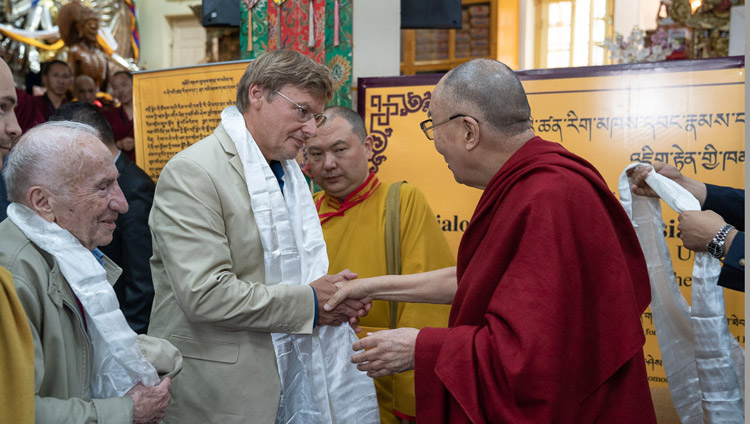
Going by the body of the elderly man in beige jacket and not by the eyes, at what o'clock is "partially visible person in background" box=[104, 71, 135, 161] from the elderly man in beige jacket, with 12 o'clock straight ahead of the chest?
The partially visible person in background is roughly at 9 o'clock from the elderly man in beige jacket.

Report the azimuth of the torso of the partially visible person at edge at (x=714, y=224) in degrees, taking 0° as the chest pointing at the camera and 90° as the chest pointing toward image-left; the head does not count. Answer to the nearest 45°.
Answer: approximately 90°

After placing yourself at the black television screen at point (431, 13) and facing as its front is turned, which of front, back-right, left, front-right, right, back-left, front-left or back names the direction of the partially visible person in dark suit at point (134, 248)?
front-right

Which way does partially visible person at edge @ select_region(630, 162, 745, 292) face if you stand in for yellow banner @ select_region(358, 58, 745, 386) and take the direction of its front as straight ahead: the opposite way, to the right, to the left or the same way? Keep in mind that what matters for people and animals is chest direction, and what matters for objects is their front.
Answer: to the right

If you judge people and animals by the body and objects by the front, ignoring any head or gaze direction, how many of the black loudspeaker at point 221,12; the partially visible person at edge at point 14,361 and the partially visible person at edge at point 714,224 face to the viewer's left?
1

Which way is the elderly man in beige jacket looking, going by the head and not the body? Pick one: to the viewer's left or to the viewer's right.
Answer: to the viewer's right

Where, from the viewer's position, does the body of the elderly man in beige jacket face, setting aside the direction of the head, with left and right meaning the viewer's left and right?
facing to the right of the viewer

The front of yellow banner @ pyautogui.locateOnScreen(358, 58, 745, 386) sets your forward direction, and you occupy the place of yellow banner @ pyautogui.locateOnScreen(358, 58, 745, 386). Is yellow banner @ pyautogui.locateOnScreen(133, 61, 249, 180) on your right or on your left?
on your right

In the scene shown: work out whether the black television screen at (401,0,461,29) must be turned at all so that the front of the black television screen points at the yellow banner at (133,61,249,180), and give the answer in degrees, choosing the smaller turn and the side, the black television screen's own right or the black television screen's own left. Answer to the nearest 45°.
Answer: approximately 90° to the black television screen's own right

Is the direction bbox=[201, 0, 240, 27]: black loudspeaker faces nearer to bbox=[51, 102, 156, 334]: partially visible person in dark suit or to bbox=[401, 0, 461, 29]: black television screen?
the partially visible person in dark suit

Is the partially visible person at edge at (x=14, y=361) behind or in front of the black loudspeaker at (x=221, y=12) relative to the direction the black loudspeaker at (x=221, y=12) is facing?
in front
